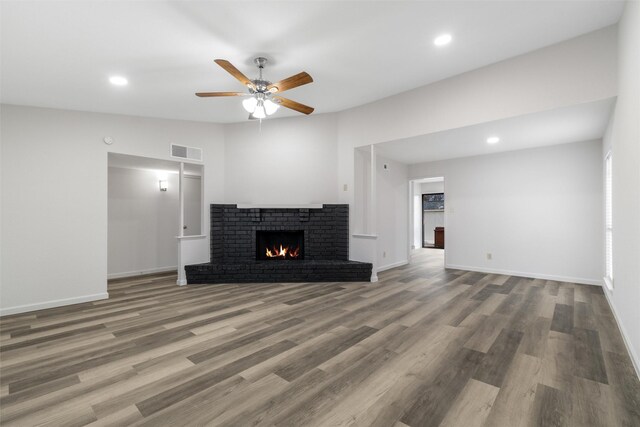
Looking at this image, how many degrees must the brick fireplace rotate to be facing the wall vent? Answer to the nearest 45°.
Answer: approximately 90° to its right

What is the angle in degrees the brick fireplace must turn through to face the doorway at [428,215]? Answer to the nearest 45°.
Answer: approximately 135° to its left

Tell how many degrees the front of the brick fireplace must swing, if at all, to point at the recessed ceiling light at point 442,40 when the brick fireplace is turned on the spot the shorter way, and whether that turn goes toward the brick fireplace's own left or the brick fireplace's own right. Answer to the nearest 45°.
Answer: approximately 45° to the brick fireplace's own left

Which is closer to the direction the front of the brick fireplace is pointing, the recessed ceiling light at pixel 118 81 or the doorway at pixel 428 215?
the recessed ceiling light

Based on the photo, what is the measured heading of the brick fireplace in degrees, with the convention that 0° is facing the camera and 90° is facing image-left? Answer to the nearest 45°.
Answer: approximately 0°

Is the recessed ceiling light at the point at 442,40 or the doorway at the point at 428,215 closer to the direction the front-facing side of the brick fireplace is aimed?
the recessed ceiling light

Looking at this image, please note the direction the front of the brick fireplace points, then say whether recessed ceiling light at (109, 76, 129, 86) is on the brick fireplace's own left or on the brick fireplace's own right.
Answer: on the brick fireplace's own right
